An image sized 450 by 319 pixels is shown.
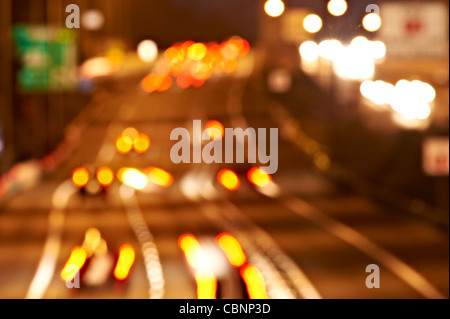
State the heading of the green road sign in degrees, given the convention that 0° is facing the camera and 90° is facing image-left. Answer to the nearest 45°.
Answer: approximately 0°

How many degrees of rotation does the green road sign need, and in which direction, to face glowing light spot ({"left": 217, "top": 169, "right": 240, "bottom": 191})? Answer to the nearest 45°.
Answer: approximately 90° to its left

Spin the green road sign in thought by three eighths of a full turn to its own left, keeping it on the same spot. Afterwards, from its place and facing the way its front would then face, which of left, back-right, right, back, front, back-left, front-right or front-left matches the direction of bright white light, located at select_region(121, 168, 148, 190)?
front
